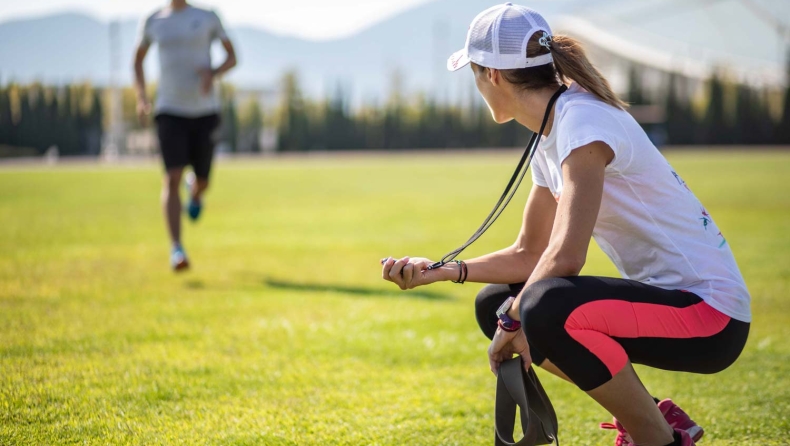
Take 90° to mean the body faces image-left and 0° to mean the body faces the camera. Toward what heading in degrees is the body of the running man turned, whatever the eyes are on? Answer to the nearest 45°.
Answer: approximately 0°
